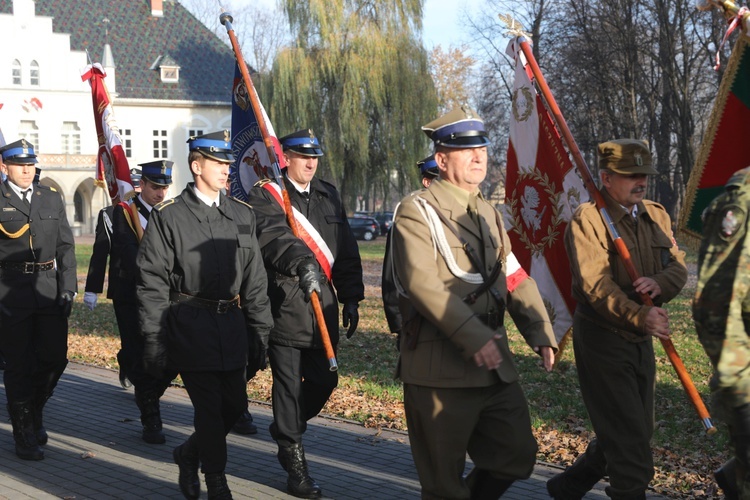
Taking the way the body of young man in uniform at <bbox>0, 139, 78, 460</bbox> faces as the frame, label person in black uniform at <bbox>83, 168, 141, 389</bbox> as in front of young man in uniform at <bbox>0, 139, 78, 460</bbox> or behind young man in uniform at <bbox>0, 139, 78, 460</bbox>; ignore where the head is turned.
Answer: behind
